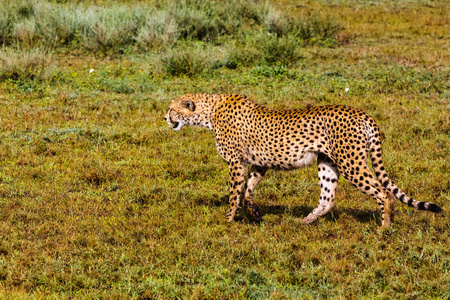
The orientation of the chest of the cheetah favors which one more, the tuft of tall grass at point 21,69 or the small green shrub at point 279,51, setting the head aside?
the tuft of tall grass

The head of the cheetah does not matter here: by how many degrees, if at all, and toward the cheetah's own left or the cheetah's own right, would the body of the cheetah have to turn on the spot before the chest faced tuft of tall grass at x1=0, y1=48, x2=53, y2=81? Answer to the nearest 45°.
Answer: approximately 45° to the cheetah's own right

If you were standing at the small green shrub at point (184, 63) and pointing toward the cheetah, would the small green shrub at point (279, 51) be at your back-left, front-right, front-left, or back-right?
back-left

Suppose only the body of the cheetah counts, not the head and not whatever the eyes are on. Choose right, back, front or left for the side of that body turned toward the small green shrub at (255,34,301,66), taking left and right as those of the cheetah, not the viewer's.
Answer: right

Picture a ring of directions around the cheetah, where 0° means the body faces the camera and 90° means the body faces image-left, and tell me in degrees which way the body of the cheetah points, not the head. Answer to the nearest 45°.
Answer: approximately 90°

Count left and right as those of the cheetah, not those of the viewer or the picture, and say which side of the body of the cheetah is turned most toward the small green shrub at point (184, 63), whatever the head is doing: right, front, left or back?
right
